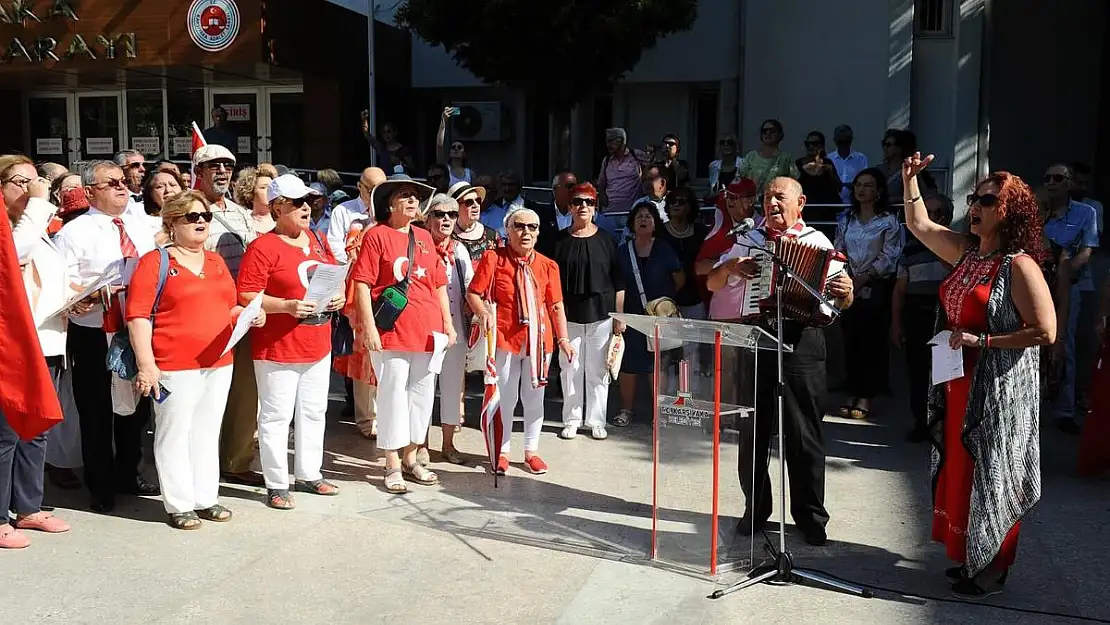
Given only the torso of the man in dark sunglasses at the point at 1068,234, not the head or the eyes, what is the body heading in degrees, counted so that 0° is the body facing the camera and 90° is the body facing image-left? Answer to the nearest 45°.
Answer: approximately 45°

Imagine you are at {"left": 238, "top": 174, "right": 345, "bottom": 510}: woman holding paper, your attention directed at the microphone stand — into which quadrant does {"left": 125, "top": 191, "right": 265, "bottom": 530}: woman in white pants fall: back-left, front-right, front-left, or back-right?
back-right
